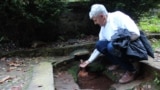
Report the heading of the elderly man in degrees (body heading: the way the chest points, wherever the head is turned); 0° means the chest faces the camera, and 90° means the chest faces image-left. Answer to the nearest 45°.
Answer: approximately 45°

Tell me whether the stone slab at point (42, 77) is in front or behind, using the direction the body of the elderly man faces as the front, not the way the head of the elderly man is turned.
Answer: in front
